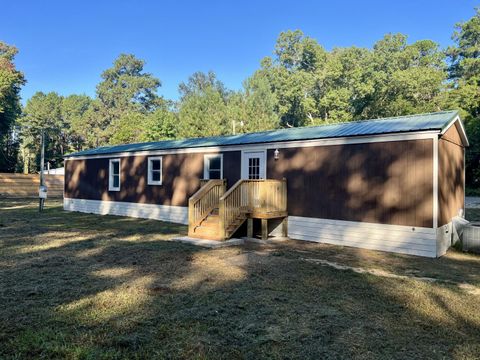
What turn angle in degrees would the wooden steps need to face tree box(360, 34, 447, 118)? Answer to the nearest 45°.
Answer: approximately 180°

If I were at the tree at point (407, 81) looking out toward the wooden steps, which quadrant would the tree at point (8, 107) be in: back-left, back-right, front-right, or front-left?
front-right

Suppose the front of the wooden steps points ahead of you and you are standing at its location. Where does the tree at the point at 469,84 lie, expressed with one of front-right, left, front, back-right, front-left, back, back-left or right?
back

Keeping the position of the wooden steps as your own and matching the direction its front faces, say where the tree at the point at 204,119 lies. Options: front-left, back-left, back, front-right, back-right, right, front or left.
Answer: back-right

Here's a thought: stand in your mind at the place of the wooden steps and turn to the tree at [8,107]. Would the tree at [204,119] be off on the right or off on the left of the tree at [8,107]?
right

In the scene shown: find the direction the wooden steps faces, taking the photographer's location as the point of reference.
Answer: facing the viewer and to the left of the viewer

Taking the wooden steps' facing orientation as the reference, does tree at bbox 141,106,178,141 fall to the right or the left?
on its right

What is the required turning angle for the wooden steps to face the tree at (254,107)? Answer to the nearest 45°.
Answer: approximately 135° to its right

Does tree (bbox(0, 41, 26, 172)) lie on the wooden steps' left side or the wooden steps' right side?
on its right
